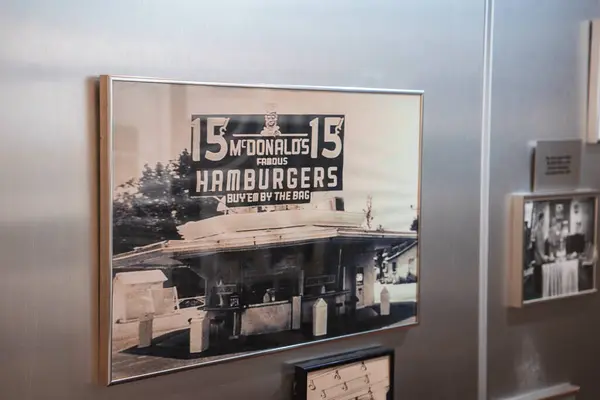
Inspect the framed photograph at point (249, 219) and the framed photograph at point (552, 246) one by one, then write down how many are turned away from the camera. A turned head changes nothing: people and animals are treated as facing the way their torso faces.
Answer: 0

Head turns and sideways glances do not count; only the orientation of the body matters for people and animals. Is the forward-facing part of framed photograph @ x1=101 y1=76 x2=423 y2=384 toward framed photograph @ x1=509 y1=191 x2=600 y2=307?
no

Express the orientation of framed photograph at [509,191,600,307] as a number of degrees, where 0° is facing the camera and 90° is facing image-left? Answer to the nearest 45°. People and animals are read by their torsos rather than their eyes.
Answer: approximately 315°

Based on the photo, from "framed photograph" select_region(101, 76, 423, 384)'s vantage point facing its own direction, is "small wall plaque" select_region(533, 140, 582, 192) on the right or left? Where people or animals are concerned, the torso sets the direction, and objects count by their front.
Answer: on its left
